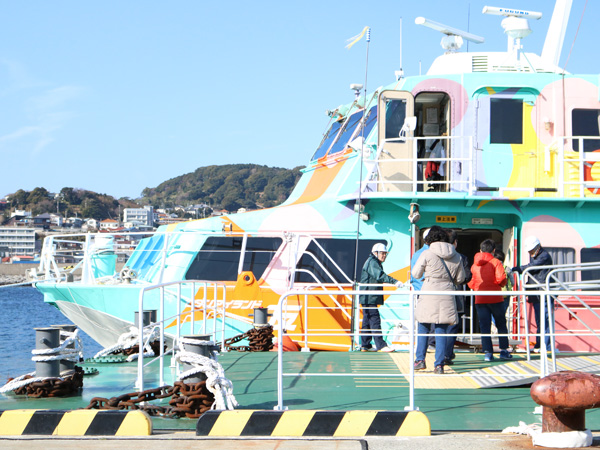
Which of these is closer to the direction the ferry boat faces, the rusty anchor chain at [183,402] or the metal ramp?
the rusty anchor chain

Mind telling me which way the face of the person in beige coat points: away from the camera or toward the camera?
away from the camera

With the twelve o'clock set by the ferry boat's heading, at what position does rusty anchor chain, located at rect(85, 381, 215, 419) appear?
The rusty anchor chain is roughly at 10 o'clock from the ferry boat.

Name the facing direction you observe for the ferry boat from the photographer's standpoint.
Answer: facing to the left of the viewer

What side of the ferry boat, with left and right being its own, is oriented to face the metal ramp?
left

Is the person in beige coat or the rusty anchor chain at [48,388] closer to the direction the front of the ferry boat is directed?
the rusty anchor chain

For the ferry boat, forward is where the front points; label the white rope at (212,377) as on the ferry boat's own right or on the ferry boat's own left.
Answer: on the ferry boat's own left

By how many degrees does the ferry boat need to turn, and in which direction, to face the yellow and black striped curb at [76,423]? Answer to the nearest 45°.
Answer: approximately 45° to its left

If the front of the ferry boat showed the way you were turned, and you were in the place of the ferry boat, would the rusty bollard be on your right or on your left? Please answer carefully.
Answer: on your left

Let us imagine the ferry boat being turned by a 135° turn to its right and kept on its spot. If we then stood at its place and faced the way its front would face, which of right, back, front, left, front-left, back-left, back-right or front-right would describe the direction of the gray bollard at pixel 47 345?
back
